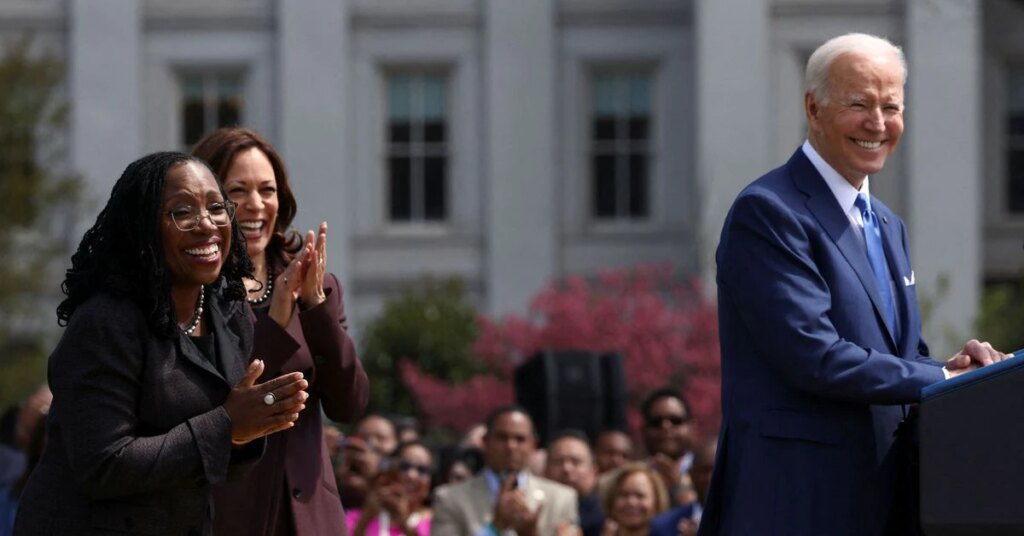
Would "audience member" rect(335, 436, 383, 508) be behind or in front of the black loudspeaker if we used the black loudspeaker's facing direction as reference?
in front

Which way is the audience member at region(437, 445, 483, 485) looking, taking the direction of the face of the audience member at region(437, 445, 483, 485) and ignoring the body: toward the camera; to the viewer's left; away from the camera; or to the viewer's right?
toward the camera

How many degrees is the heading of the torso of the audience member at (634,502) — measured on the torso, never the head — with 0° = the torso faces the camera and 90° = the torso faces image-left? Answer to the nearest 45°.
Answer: approximately 0°

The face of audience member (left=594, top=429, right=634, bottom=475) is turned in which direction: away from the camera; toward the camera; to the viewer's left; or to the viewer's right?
toward the camera

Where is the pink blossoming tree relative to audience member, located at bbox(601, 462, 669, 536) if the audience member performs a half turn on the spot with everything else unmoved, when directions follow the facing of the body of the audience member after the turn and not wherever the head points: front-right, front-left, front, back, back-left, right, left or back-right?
front

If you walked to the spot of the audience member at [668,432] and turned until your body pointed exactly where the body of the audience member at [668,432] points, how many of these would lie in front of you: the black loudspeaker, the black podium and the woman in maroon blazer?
2

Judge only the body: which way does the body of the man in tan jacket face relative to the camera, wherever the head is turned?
toward the camera

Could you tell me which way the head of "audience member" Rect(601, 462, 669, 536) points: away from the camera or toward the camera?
toward the camera

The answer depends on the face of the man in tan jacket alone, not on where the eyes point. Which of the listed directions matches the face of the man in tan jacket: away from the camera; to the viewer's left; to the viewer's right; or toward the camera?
toward the camera
